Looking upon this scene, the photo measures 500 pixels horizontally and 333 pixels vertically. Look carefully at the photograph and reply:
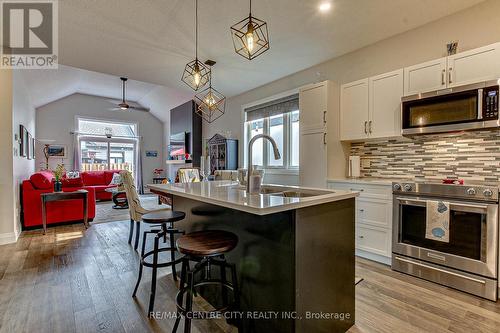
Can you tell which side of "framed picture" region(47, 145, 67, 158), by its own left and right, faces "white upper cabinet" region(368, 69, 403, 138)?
front

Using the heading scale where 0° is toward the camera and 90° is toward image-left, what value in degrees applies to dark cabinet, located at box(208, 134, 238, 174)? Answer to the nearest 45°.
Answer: approximately 45°

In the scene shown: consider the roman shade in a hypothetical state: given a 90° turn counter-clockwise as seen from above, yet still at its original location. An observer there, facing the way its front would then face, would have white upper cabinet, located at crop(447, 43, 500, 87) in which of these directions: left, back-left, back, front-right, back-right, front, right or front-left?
front

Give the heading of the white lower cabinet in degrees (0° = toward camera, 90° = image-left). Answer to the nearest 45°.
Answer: approximately 45°

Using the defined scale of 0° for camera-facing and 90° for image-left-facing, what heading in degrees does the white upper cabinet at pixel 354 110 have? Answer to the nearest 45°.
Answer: approximately 45°

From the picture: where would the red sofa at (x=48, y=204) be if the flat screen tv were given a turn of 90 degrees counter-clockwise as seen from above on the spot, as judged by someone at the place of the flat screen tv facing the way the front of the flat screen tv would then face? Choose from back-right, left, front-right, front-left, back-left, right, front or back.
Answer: right

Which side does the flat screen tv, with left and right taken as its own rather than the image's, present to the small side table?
front

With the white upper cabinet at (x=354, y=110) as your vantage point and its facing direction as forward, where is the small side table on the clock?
The small side table is roughly at 1 o'clock from the white upper cabinet.

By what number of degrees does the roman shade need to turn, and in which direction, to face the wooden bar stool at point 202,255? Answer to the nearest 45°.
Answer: approximately 45° to its left

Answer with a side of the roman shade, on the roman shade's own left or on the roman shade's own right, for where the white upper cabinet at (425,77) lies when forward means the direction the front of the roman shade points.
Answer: on the roman shade's own left

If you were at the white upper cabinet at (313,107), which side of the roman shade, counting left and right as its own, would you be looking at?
left
